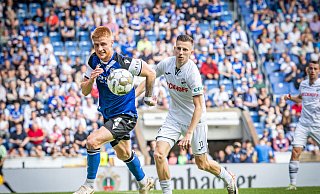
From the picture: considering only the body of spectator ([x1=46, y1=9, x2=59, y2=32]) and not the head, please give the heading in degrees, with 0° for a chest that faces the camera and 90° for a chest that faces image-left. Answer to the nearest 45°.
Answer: approximately 0°

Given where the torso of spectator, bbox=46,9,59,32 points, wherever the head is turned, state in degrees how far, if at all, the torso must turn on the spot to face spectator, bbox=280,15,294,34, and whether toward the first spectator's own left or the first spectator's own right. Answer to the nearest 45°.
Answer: approximately 90° to the first spectator's own left

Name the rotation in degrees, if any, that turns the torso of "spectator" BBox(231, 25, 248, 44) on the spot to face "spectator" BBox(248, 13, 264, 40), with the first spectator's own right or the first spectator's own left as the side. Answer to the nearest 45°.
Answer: approximately 135° to the first spectator's own left

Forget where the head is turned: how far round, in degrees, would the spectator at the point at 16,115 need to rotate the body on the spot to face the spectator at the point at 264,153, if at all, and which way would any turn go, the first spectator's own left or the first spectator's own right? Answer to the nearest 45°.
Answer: approximately 90° to the first spectator's own left

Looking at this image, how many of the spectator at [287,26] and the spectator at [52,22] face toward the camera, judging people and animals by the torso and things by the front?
2
